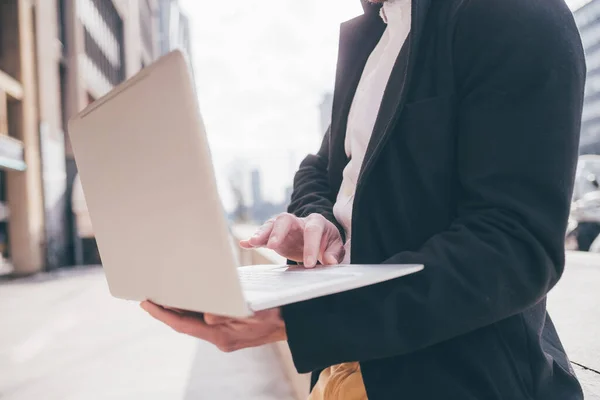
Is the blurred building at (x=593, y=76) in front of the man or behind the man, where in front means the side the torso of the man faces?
behind

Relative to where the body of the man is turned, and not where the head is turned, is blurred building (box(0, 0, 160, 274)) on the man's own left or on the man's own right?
on the man's own right

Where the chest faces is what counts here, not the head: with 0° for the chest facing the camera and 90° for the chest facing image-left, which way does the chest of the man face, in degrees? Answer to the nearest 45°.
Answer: approximately 45°
